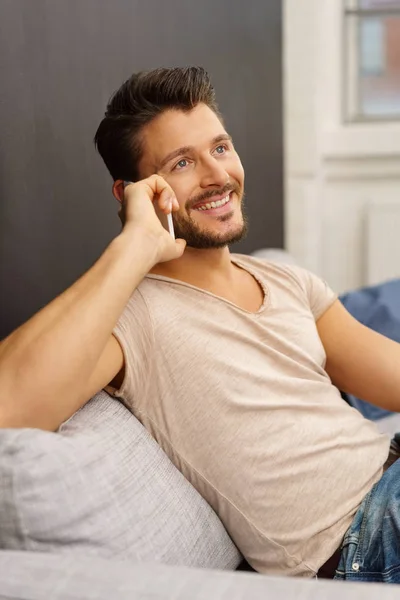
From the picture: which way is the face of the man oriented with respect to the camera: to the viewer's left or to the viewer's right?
to the viewer's right

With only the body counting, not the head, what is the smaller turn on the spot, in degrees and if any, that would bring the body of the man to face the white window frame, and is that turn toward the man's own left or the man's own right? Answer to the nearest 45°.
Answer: approximately 135° to the man's own left

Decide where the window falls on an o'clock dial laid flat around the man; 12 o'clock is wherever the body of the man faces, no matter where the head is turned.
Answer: The window is roughly at 8 o'clock from the man.

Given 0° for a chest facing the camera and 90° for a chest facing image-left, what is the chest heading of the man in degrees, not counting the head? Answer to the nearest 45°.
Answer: approximately 315°
